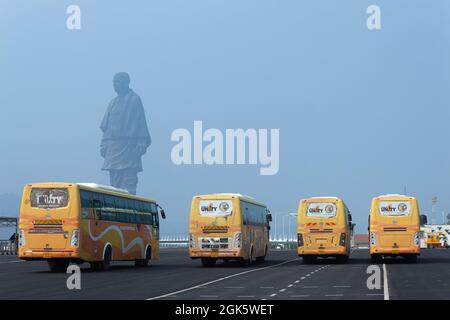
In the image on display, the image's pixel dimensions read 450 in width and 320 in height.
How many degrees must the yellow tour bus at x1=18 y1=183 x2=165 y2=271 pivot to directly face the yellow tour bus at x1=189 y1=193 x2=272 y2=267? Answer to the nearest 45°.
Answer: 0° — it already faces it

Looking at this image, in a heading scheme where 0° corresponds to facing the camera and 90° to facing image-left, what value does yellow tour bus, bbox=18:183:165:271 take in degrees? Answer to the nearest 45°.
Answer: approximately 225°
